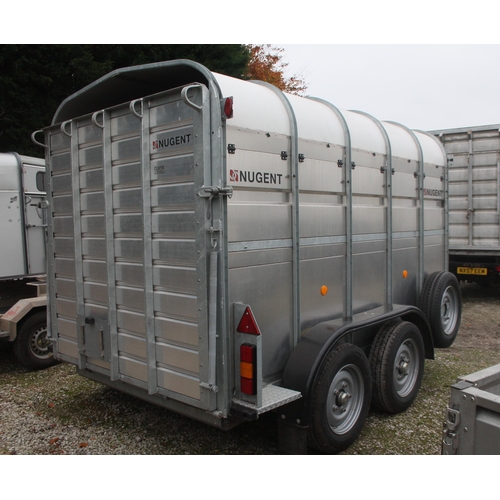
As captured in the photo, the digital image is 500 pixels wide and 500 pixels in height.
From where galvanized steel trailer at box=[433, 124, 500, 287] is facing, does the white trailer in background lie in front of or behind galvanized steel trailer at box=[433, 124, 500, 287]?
behind

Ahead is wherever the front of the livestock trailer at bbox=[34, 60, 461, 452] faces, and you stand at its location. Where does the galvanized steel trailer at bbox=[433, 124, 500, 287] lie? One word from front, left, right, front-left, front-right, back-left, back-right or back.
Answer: front

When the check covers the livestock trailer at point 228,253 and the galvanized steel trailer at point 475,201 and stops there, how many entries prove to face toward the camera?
0

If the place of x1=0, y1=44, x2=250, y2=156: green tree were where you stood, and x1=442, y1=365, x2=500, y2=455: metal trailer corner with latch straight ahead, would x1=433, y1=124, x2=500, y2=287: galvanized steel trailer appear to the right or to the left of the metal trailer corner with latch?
left

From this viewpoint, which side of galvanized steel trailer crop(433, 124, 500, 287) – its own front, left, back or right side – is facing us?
back

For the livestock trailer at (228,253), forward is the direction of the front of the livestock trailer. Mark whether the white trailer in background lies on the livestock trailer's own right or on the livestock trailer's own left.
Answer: on the livestock trailer's own left

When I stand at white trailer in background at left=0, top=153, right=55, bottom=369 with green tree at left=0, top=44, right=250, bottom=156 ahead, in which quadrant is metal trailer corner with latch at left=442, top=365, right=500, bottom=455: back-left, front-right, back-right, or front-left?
back-right

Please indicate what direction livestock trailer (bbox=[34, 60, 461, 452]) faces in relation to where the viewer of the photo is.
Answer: facing away from the viewer and to the right of the viewer

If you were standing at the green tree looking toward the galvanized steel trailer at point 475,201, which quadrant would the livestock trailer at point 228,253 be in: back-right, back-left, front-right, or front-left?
front-right

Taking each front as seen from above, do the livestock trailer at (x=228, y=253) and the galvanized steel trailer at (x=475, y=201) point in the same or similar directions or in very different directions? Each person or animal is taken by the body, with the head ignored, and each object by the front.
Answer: same or similar directions

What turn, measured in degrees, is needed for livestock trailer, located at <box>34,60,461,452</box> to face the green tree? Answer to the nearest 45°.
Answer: approximately 90° to its left

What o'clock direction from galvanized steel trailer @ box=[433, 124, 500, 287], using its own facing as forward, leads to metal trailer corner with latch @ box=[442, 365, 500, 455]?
The metal trailer corner with latch is roughly at 6 o'clock from the galvanized steel trailer.

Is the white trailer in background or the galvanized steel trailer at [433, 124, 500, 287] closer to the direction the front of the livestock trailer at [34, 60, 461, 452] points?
the galvanized steel trailer

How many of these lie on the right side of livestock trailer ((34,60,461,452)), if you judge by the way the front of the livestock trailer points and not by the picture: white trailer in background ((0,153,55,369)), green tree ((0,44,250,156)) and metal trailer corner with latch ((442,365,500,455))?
1
